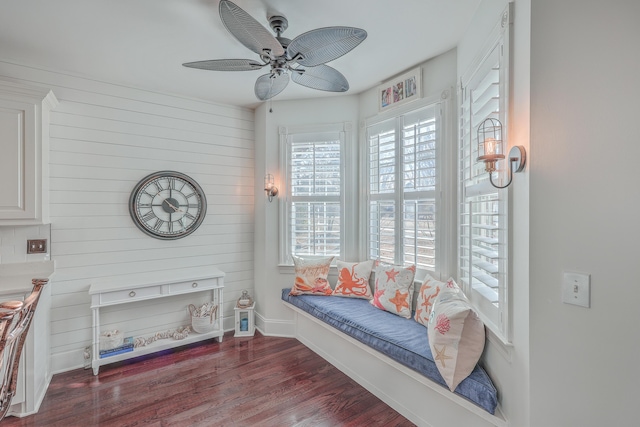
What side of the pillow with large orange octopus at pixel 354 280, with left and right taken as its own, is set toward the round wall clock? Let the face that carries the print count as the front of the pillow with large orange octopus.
right

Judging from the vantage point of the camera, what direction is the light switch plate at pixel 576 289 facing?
facing the viewer and to the left of the viewer

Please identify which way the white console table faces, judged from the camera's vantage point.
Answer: facing the viewer and to the right of the viewer

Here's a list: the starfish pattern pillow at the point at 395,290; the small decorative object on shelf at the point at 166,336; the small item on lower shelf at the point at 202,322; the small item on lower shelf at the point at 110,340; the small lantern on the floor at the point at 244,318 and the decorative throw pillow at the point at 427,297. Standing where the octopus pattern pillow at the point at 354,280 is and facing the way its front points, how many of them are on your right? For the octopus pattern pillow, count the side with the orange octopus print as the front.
4

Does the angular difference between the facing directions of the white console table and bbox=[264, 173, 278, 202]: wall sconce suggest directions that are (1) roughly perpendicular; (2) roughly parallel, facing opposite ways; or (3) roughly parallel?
roughly perpendicular

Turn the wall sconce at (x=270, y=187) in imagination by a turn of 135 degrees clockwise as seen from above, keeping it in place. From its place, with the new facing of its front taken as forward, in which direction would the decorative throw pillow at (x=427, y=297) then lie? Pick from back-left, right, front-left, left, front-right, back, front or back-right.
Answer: back-right

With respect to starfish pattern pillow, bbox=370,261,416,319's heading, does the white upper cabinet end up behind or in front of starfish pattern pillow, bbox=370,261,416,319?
in front

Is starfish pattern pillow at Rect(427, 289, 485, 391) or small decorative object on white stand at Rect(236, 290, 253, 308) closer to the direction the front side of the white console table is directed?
the starfish pattern pillow

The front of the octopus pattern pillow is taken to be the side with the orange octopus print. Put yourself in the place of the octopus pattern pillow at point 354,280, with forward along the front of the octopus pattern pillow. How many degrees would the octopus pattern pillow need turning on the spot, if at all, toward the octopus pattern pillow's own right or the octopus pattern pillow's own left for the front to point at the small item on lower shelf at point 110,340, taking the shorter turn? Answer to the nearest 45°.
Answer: approximately 90° to the octopus pattern pillow's own right

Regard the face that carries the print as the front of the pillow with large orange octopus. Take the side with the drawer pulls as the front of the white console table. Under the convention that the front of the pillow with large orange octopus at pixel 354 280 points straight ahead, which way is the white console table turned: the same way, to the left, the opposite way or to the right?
to the left

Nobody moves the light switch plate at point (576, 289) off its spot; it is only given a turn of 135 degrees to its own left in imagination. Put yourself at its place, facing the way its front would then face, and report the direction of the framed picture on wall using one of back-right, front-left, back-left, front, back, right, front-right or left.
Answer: back-left

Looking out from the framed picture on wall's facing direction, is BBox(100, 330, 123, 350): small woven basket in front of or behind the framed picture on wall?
in front

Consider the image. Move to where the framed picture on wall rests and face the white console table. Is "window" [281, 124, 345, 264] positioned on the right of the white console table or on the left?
right

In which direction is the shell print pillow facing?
toward the camera
